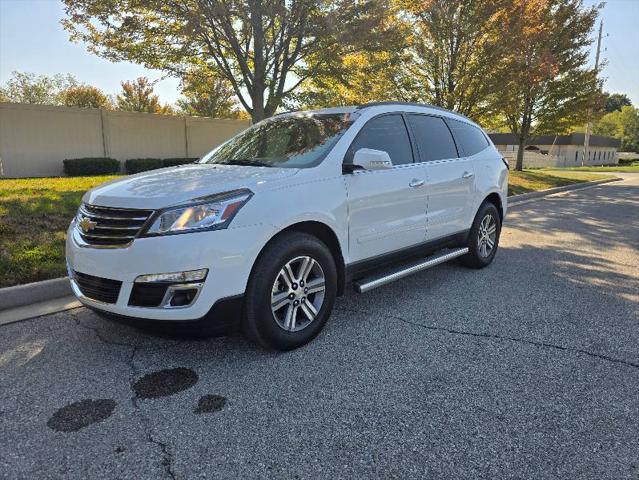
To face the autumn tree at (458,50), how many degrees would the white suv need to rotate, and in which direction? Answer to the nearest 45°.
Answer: approximately 180°

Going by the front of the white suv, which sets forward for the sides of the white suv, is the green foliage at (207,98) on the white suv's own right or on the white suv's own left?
on the white suv's own right

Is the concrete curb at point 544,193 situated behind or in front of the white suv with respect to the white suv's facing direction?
behind

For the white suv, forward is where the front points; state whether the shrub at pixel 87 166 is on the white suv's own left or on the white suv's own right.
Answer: on the white suv's own right

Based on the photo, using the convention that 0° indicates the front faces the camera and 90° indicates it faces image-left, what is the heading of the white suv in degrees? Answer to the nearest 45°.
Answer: approximately 45°

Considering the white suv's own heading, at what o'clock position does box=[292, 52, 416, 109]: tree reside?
The tree is roughly at 5 o'clock from the white suv.

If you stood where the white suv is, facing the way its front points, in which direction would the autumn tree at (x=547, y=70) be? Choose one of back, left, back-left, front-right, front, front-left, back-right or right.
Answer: back

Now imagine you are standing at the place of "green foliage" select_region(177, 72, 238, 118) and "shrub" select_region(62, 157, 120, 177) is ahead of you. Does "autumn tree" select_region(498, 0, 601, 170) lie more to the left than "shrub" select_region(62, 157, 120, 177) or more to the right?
left

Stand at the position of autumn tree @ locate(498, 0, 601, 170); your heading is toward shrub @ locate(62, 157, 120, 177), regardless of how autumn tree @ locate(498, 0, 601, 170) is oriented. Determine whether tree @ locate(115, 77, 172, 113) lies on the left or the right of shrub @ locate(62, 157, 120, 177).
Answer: right

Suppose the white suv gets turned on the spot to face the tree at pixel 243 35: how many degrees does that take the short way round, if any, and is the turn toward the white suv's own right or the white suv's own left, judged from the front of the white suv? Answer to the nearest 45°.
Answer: approximately 135° to the white suv's own right
